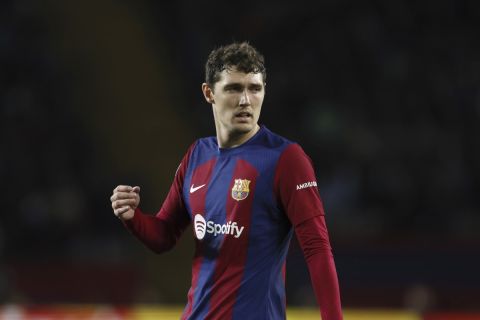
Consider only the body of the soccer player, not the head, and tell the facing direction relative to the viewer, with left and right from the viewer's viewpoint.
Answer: facing the viewer and to the left of the viewer

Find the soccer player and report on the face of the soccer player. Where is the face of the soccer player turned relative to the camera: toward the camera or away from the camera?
toward the camera
